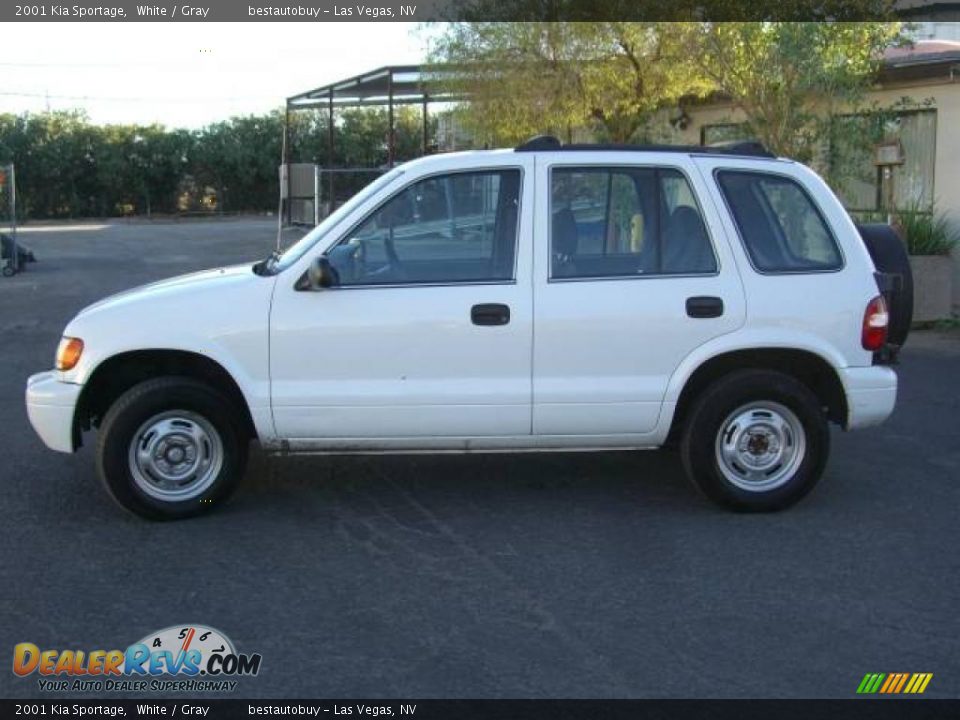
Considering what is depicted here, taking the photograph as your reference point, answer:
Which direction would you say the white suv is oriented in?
to the viewer's left

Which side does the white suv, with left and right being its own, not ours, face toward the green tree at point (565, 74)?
right

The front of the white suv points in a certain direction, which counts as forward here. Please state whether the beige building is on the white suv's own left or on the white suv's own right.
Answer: on the white suv's own right

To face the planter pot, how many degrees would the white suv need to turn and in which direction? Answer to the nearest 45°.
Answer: approximately 135° to its right

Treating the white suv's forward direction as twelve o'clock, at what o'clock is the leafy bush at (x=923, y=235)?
The leafy bush is roughly at 4 o'clock from the white suv.
